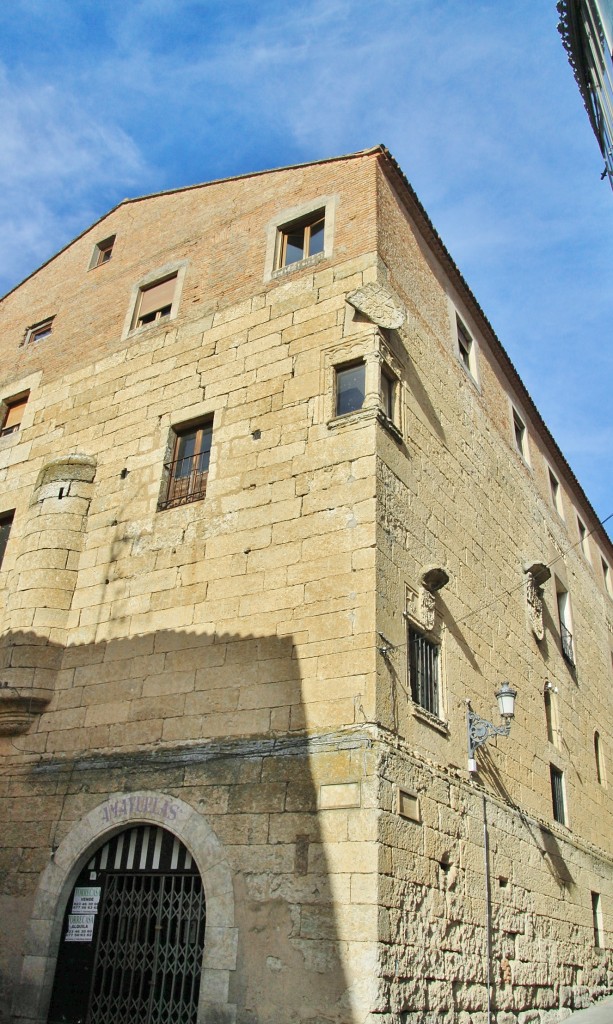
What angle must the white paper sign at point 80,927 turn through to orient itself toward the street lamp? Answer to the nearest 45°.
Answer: approximately 90° to its left

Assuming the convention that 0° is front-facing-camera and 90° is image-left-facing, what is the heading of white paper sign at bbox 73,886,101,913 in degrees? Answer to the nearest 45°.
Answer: approximately 0°

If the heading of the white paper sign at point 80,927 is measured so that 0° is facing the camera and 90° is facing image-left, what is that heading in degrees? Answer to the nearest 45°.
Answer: approximately 0°

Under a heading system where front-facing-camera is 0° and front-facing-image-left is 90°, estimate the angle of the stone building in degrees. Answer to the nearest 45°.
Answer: approximately 45°

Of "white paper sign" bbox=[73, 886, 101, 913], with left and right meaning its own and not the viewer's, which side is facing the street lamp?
left
